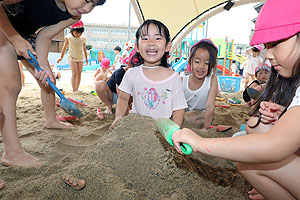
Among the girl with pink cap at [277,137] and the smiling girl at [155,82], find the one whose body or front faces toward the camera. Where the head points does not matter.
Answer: the smiling girl

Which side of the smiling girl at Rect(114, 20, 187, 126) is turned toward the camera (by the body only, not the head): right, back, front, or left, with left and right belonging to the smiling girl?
front

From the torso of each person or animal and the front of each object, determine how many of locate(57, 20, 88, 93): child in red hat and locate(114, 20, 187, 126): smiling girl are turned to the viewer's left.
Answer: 0

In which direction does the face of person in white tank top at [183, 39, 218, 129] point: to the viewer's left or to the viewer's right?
to the viewer's left

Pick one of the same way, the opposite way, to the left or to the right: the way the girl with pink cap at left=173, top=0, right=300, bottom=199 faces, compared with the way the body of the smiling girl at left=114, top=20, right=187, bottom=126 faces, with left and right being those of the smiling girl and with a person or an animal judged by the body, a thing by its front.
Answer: to the right

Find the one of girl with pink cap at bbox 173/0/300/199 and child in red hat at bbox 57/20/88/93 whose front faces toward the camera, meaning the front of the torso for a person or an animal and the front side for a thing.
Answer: the child in red hat

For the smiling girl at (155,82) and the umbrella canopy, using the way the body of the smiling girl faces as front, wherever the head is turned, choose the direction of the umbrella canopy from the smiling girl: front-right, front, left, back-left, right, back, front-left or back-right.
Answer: back

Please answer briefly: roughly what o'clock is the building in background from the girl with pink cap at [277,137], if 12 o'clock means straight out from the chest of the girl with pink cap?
The building in background is roughly at 2 o'clock from the girl with pink cap.

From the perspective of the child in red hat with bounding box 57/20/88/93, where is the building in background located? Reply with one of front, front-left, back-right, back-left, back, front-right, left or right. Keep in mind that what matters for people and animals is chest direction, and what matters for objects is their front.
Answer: back

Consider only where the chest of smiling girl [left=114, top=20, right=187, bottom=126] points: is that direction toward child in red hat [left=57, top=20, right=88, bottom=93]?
no

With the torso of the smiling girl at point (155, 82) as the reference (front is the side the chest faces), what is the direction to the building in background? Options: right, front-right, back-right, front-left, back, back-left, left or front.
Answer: back

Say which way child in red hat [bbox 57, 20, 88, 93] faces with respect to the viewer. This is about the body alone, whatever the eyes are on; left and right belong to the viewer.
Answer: facing the viewer

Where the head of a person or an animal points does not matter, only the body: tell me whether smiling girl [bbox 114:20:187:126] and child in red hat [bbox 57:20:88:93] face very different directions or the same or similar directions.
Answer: same or similar directions

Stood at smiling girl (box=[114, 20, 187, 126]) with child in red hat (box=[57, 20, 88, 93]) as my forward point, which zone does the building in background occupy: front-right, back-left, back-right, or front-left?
front-right

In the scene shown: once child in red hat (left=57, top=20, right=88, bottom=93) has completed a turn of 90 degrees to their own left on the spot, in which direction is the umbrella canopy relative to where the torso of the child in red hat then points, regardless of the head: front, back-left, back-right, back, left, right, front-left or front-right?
front

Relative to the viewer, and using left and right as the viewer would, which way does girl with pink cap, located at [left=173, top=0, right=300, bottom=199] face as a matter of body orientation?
facing to the left of the viewer

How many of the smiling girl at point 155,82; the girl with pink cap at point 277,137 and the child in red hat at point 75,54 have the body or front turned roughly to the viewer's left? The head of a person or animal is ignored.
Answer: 1

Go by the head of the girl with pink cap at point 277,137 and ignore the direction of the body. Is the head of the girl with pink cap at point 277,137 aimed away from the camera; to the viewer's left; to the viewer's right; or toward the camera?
to the viewer's left

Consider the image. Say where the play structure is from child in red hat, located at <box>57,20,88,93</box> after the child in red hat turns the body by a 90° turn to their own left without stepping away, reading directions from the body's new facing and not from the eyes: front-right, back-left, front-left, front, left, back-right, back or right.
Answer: front-left

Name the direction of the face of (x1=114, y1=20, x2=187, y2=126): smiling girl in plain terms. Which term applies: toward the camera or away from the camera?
toward the camera
